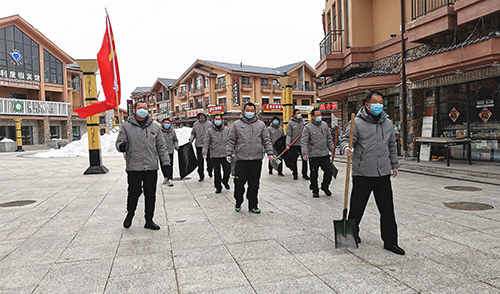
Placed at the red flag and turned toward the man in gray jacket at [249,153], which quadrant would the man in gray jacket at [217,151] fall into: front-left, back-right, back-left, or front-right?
front-left

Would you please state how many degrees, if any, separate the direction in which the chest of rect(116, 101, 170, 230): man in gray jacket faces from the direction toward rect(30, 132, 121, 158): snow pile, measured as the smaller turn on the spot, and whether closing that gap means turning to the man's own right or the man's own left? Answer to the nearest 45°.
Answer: approximately 180°

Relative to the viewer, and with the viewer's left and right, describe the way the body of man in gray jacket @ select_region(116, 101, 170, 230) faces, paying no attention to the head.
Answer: facing the viewer

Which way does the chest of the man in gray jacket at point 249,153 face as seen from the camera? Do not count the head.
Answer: toward the camera

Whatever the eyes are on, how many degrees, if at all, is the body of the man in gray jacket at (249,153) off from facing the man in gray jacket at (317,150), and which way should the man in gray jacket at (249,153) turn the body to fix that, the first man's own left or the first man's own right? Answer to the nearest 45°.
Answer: approximately 135° to the first man's own left

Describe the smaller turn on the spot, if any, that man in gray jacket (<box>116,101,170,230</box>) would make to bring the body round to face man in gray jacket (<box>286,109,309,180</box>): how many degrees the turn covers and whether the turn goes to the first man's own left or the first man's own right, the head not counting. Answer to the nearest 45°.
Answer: approximately 135° to the first man's own left

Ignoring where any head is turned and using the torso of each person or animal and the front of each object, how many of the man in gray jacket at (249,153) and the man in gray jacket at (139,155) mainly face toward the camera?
2

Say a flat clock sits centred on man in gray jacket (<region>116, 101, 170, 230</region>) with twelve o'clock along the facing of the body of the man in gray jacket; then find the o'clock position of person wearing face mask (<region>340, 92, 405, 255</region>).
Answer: The person wearing face mask is roughly at 10 o'clock from the man in gray jacket.

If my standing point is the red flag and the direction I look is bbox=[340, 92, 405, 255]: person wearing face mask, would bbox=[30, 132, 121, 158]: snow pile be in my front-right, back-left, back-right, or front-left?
back-left

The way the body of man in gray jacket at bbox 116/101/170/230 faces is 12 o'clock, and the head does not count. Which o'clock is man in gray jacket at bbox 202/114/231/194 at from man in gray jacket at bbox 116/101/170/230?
man in gray jacket at bbox 202/114/231/194 is roughly at 7 o'clock from man in gray jacket at bbox 116/101/170/230.

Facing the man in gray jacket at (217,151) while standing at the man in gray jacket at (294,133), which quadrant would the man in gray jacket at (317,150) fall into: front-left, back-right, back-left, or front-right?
front-left

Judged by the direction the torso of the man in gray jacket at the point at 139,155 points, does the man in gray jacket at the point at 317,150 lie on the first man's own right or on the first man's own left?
on the first man's own left

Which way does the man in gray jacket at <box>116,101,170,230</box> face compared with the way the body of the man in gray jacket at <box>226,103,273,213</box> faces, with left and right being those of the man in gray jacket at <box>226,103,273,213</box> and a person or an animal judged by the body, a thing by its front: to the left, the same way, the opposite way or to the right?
the same way

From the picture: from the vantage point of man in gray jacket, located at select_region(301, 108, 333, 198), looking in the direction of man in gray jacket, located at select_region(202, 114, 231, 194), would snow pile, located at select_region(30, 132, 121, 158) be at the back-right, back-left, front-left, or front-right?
front-right

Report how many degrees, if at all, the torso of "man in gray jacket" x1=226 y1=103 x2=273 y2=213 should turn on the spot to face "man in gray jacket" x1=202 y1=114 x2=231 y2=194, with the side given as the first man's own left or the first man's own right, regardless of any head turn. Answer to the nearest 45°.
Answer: approximately 180°
